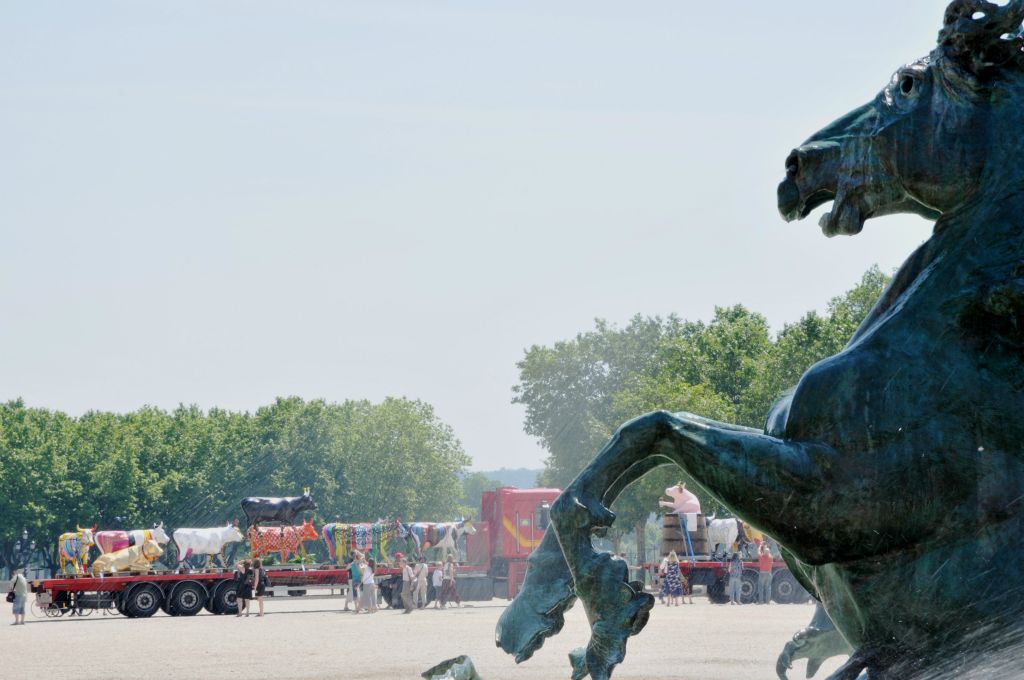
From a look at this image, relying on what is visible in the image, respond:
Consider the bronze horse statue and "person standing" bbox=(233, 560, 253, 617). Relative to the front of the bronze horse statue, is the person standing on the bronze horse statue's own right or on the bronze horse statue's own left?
on the bronze horse statue's own right

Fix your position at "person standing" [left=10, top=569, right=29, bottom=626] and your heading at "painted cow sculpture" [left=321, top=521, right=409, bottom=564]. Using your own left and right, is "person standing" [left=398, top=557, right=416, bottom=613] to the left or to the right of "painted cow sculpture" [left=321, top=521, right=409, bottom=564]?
right

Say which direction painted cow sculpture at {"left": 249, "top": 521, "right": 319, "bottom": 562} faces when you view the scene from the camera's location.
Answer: facing to the right of the viewer

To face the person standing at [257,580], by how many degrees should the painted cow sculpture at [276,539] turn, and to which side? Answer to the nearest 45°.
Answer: approximately 90° to its right

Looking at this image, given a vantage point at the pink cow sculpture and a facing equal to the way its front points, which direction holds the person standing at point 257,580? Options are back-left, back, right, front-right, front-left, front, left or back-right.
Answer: front-left

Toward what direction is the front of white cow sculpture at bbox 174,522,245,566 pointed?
to the viewer's right

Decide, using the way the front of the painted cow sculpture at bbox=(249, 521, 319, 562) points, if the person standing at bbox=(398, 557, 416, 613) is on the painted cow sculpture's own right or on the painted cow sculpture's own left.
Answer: on the painted cow sculpture's own right

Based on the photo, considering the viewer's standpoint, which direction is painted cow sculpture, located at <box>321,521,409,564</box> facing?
facing to the right of the viewer

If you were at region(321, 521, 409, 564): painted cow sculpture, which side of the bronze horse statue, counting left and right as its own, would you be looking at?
right

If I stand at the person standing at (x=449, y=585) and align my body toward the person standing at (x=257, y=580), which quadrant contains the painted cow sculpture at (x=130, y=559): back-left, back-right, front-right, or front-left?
front-right

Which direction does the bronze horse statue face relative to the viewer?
to the viewer's left

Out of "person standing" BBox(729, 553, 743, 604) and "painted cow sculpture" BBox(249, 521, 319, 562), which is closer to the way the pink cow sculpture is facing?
the painted cow sculpture

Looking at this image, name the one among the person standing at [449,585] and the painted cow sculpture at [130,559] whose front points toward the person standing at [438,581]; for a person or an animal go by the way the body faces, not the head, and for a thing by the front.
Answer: the painted cow sculpture

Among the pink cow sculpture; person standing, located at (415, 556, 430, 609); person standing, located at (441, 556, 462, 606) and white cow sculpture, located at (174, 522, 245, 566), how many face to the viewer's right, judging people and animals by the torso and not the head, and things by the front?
1
